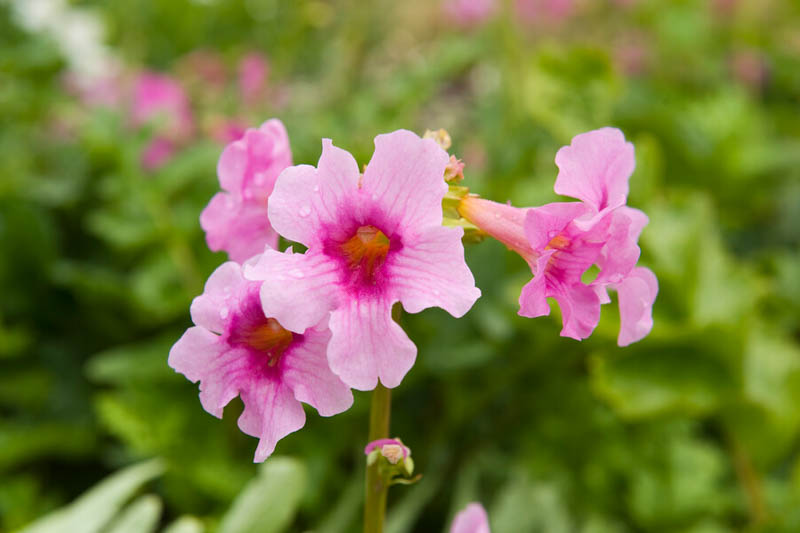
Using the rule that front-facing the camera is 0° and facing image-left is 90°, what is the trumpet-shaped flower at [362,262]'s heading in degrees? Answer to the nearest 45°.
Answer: approximately 0°
